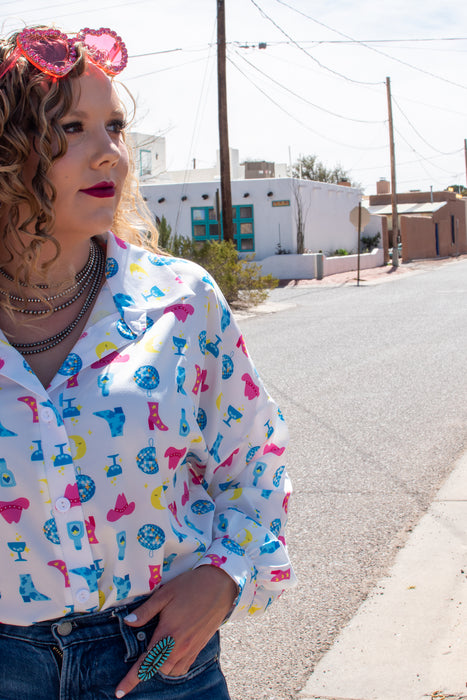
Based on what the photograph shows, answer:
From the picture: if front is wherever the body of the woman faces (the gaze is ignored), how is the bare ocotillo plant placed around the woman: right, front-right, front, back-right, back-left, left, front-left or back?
back

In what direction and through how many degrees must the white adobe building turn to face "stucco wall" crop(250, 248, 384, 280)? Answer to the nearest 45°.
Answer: approximately 45° to its left

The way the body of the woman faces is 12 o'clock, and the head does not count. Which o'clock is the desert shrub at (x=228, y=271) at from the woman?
The desert shrub is roughly at 6 o'clock from the woman.

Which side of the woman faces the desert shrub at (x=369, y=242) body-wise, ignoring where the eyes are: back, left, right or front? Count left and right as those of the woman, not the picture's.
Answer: back

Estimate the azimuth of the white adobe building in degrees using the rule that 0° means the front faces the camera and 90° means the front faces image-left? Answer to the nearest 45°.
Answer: approximately 45°

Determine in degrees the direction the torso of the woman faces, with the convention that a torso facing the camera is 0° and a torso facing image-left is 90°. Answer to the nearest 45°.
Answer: approximately 0°

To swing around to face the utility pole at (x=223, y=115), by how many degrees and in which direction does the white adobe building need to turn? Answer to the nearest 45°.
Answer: approximately 45° to its left

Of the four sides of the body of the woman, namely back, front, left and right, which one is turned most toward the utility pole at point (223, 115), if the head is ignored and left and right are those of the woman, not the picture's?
back

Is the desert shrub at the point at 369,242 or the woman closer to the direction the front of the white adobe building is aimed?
the woman

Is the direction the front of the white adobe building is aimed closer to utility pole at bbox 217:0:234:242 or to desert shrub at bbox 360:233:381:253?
the utility pole
